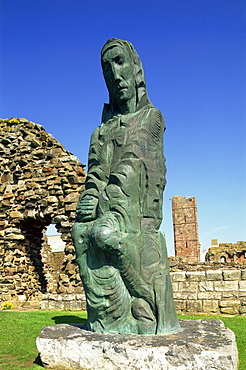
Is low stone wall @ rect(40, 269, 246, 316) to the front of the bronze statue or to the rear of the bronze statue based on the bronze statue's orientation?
to the rear

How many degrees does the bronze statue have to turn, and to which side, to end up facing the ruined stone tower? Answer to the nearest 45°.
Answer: approximately 135° to its right

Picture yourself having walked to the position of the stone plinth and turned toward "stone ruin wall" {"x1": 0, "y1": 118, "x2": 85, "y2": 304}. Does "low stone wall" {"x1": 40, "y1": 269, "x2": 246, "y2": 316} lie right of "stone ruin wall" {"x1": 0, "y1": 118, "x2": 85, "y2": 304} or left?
right

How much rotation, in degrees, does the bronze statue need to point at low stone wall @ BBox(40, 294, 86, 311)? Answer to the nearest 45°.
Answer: approximately 135° to its right

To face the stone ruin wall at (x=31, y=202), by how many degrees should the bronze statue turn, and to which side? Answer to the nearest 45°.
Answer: approximately 135° to its right

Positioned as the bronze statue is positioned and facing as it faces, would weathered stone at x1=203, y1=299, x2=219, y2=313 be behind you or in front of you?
behind

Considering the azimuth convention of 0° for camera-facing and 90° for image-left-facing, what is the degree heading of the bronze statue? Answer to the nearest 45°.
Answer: approximately 45°
